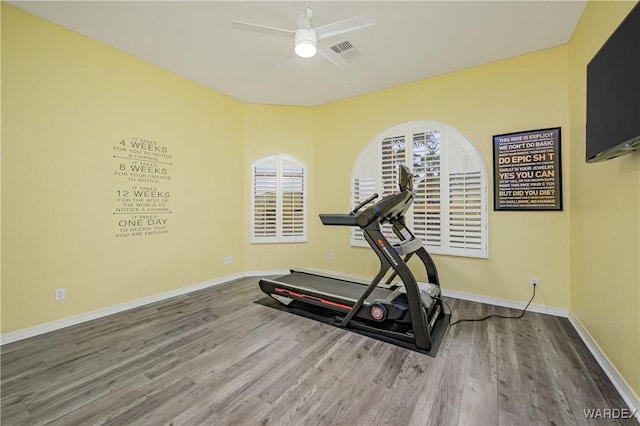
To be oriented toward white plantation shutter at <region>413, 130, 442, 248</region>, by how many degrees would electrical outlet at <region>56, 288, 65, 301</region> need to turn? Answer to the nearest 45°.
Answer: approximately 45° to its left

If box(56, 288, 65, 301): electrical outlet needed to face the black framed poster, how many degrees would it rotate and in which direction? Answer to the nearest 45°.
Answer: approximately 45° to its left

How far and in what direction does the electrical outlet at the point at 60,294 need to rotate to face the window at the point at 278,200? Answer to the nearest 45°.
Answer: approximately 90° to its left

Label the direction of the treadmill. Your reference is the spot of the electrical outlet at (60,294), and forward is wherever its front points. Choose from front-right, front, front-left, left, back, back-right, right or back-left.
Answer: front-left

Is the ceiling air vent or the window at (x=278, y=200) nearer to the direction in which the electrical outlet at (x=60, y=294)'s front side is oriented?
the ceiling air vent

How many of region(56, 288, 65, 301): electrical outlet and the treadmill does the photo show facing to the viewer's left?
0
